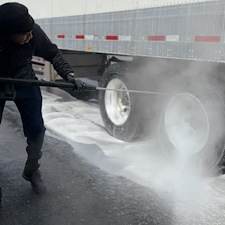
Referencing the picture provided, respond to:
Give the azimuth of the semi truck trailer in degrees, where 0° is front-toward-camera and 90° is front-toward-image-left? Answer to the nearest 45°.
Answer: approximately 135°

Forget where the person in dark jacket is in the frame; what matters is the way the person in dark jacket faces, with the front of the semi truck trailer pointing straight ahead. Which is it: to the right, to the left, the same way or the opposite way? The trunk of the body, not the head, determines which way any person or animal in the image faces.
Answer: the opposite way
